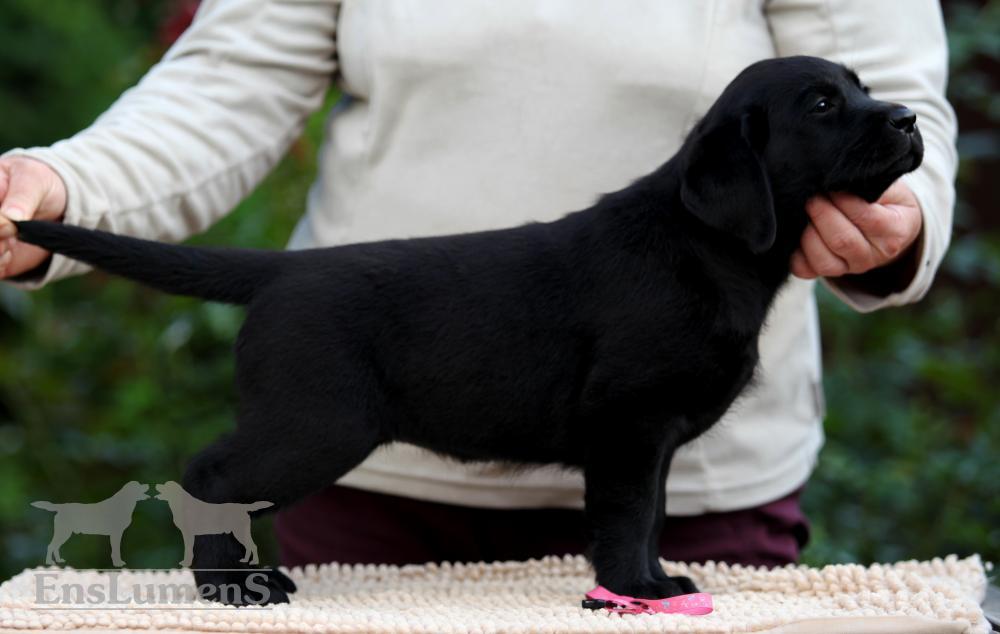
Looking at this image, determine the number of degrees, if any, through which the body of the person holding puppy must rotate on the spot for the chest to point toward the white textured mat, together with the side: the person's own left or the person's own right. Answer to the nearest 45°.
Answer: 0° — they already face it

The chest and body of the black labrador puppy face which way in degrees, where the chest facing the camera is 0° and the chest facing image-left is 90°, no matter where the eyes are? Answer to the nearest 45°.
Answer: approximately 270°

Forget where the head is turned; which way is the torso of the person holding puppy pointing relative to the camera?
toward the camera
